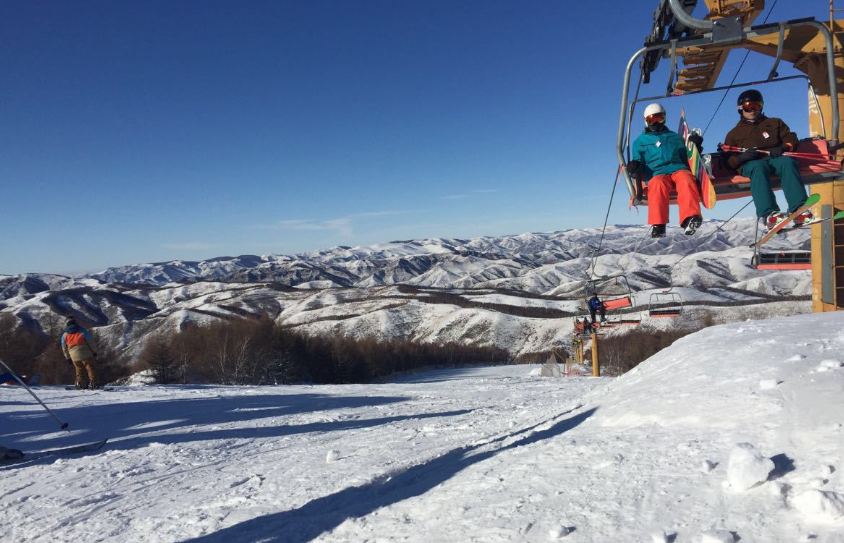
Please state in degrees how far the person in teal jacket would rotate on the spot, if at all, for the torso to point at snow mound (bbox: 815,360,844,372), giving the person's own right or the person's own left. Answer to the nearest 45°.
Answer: approximately 45° to the person's own left

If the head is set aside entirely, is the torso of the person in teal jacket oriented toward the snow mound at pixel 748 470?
yes

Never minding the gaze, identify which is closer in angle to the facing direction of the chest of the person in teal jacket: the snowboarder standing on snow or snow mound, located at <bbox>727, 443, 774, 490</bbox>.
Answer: the snow mound

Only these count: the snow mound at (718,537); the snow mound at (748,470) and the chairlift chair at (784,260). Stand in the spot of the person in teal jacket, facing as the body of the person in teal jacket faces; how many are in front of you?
2

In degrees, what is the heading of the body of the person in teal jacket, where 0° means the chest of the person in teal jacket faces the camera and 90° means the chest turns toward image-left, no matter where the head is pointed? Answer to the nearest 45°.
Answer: approximately 0°

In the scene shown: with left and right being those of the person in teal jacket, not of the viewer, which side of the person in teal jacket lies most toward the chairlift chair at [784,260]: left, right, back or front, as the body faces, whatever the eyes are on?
back

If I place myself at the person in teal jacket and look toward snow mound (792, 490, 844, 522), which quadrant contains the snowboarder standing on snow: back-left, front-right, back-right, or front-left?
back-right

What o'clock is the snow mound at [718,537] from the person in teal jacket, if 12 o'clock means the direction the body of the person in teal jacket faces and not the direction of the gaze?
The snow mound is roughly at 12 o'clock from the person in teal jacket.
